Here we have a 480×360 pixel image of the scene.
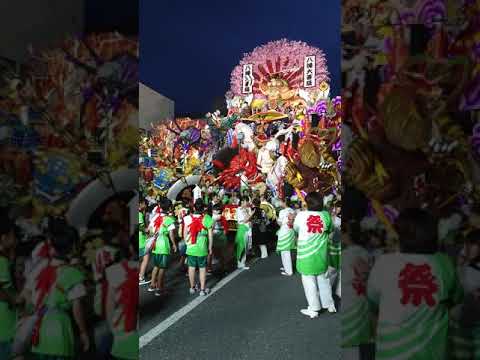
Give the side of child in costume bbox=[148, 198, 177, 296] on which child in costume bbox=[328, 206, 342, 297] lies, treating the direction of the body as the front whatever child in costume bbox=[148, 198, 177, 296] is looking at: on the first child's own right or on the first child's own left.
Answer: on the first child's own right

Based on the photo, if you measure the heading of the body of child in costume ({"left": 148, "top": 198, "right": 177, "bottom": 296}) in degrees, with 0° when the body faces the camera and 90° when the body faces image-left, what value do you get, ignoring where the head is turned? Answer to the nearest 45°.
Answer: approximately 225°
